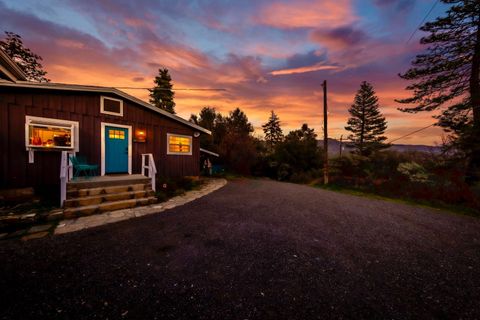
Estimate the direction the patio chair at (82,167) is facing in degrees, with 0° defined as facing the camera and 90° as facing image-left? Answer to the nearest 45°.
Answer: approximately 315°

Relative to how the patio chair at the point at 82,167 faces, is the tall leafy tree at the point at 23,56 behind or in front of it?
behind

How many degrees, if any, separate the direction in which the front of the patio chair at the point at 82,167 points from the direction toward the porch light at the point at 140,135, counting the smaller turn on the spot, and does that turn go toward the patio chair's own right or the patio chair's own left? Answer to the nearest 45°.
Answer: approximately 45° to the patio chair's own left

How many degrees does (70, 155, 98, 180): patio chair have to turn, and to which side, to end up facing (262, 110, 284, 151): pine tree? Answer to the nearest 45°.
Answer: approximately 90° to its left

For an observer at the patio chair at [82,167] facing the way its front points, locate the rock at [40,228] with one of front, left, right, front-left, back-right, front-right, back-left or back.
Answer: front-right
